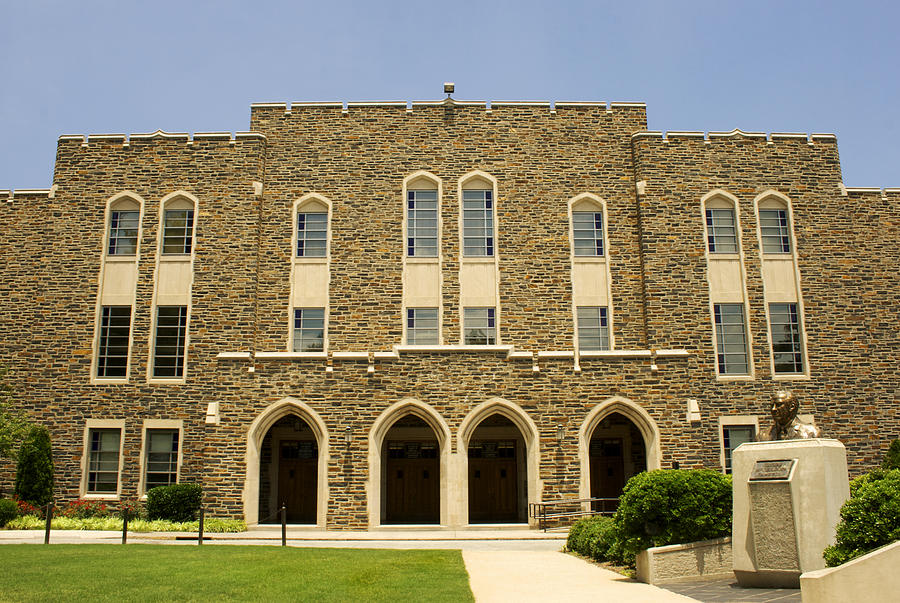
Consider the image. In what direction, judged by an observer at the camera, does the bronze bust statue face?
facing the viewer and to the left of the viewer

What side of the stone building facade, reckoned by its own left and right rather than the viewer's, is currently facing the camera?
front

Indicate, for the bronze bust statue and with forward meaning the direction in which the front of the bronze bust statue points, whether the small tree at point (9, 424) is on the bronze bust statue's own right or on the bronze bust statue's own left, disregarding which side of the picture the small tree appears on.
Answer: on the bronze bust statue's own right

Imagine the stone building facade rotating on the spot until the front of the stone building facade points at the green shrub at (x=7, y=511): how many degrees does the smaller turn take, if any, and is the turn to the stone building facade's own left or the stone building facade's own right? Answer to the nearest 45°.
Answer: approximately 90° to the stone building facade's own right

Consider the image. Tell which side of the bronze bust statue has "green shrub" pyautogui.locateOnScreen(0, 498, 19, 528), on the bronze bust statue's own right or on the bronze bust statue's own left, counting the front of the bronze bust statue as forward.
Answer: on the bronze bust statue's own right

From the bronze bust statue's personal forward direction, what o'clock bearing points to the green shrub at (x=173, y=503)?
The green shrub is roughly at 2 o'clock from the bronze bust statue.

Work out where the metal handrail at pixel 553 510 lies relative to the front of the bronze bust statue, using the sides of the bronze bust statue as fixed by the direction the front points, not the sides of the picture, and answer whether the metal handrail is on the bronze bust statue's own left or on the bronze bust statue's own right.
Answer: on the bronze bust statue's own right

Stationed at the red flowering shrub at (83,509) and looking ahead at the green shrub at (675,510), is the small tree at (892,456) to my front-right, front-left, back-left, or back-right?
front-left

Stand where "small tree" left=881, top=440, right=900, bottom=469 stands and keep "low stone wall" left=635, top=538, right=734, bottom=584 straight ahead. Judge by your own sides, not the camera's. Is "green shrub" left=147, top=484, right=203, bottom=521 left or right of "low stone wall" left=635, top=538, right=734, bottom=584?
right

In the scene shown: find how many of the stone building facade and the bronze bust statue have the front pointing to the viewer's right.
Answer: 0

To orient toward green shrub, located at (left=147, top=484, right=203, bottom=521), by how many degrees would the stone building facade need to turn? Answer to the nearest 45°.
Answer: approximately 90° to its right

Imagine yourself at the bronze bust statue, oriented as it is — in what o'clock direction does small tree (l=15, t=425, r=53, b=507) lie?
The small tree is roughly at 2 o'clock from the bronze bust statue.

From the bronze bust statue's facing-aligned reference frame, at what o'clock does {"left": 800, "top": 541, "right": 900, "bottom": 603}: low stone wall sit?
The low stone wall is roughly at 10 o'clock from the bronze bust statue.
